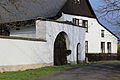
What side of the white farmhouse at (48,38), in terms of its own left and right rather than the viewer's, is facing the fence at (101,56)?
left

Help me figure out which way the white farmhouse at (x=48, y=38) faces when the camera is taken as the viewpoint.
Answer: facing the viewer and to the right of the viewer
